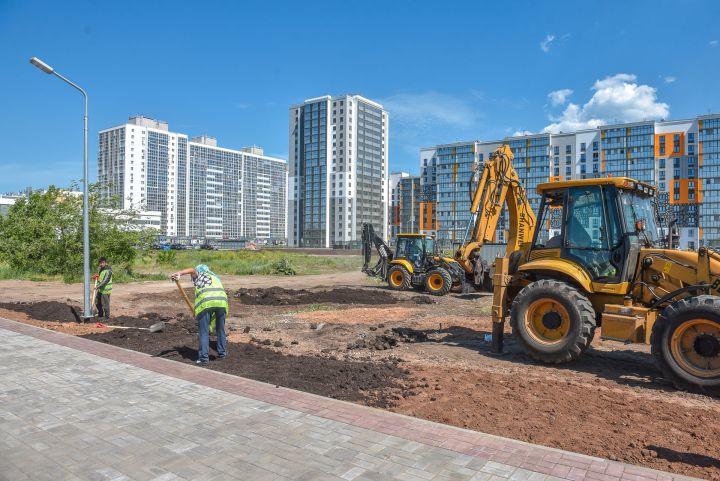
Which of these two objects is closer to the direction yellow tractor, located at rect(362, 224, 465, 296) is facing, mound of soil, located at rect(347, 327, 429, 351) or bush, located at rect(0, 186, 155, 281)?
the mound of soil

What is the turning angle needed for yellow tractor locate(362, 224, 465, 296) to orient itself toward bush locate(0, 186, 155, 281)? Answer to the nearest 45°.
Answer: approximately 135° to its right

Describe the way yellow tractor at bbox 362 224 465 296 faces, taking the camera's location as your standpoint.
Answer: facing the viewer and to the right of the viewer

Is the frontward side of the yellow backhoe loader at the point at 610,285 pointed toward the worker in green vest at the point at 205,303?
no

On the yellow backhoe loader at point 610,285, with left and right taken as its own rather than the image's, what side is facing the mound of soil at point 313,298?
back

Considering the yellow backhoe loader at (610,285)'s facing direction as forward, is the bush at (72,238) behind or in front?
behind

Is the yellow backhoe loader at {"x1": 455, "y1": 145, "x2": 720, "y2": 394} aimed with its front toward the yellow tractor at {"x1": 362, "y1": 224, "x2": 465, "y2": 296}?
no

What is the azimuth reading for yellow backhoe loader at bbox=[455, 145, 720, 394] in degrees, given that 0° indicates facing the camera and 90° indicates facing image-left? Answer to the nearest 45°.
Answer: approximately 315°

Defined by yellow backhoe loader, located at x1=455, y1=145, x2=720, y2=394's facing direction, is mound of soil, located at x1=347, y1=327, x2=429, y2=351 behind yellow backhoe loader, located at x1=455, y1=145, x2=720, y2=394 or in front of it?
behind

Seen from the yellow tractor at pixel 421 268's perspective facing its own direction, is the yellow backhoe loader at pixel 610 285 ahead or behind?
ahead

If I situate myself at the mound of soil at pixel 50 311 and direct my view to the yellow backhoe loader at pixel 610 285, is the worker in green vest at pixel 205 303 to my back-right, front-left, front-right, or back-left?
front-right

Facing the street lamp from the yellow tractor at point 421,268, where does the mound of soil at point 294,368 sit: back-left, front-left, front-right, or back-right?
front-left

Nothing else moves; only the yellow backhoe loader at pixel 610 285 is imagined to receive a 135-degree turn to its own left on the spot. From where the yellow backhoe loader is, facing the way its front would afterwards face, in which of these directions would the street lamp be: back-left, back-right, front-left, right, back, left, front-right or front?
left

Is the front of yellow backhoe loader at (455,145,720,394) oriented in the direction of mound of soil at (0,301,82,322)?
no

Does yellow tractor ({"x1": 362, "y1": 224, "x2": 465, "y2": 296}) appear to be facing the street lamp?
no

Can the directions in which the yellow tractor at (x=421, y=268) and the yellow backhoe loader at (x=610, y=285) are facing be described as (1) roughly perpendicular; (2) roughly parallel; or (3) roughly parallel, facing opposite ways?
roughly parallel

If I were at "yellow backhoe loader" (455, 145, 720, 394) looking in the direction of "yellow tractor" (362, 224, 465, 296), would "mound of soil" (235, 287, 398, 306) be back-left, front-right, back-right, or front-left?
front-left

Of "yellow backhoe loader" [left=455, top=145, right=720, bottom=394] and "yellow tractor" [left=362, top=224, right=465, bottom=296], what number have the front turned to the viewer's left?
0
